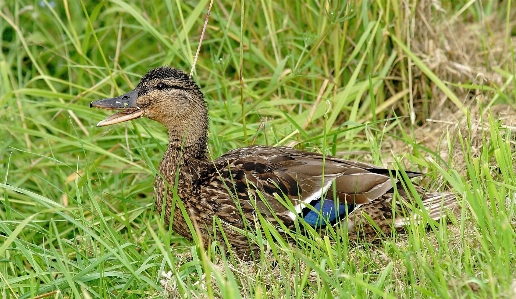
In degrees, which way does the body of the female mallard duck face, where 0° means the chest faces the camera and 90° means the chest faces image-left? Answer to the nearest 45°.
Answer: approximately 90°
